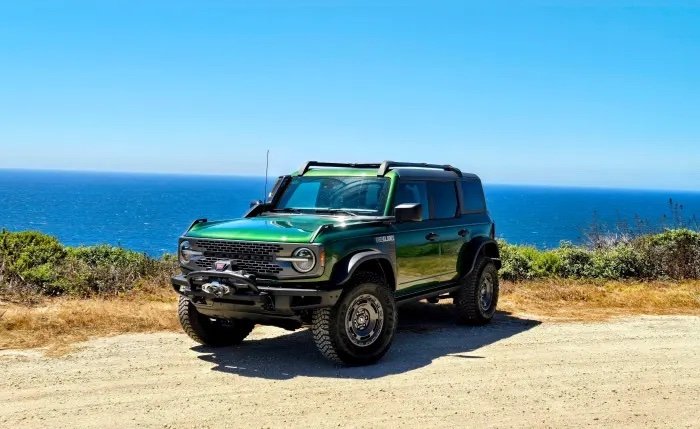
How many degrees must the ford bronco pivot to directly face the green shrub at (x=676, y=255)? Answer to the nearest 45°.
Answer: approximately 180°

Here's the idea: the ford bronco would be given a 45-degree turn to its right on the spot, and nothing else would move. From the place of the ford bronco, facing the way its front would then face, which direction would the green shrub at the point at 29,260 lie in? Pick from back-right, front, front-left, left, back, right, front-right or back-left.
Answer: front-right

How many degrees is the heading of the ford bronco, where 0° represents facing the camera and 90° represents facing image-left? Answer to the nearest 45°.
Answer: approximately 45°

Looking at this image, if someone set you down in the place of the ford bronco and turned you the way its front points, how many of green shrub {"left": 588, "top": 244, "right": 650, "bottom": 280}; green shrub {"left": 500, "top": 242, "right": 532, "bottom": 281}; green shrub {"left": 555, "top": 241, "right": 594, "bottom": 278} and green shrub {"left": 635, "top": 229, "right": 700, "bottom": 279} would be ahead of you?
0

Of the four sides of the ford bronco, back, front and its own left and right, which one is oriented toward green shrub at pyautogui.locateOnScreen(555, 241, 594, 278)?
back

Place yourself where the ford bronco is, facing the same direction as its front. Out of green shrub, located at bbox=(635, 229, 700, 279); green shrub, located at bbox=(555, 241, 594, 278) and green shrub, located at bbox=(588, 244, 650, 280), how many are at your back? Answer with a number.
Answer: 3

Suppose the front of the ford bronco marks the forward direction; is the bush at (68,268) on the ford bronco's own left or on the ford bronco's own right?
on the ford bronco's own right

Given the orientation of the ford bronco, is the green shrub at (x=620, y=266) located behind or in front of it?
behind

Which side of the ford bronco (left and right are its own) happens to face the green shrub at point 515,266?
back
